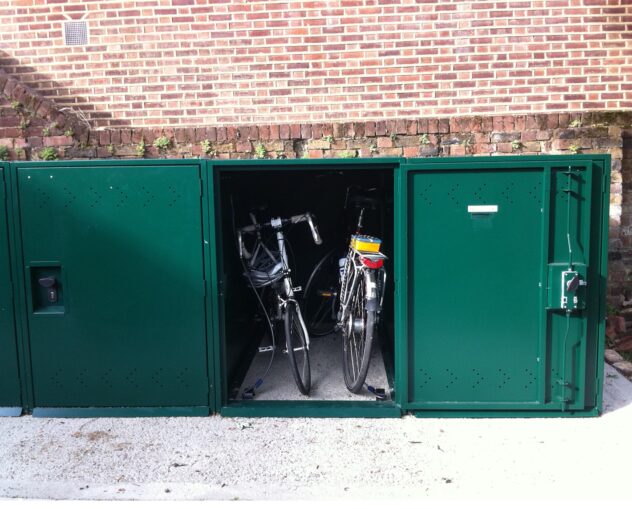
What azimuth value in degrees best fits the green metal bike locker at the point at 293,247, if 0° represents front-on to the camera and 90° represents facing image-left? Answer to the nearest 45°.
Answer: approximately 0°

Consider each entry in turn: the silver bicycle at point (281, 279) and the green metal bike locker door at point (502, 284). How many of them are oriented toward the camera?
2

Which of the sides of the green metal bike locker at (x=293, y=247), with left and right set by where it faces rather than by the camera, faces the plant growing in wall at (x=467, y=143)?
left

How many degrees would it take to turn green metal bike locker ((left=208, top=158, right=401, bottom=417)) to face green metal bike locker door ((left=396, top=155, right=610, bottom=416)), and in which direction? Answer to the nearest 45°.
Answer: approximately 45° to its left

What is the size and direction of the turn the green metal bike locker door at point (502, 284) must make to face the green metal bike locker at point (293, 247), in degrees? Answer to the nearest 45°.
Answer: approximately 90° to its right

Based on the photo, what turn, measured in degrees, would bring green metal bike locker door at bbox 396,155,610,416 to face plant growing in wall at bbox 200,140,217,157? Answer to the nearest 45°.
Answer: approximately 90° to its right

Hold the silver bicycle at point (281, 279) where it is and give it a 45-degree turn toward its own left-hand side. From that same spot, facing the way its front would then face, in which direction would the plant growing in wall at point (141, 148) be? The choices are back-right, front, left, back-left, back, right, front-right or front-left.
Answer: back

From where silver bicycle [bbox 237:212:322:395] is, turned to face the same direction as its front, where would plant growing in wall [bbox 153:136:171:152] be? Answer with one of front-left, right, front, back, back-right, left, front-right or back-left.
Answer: back-right
